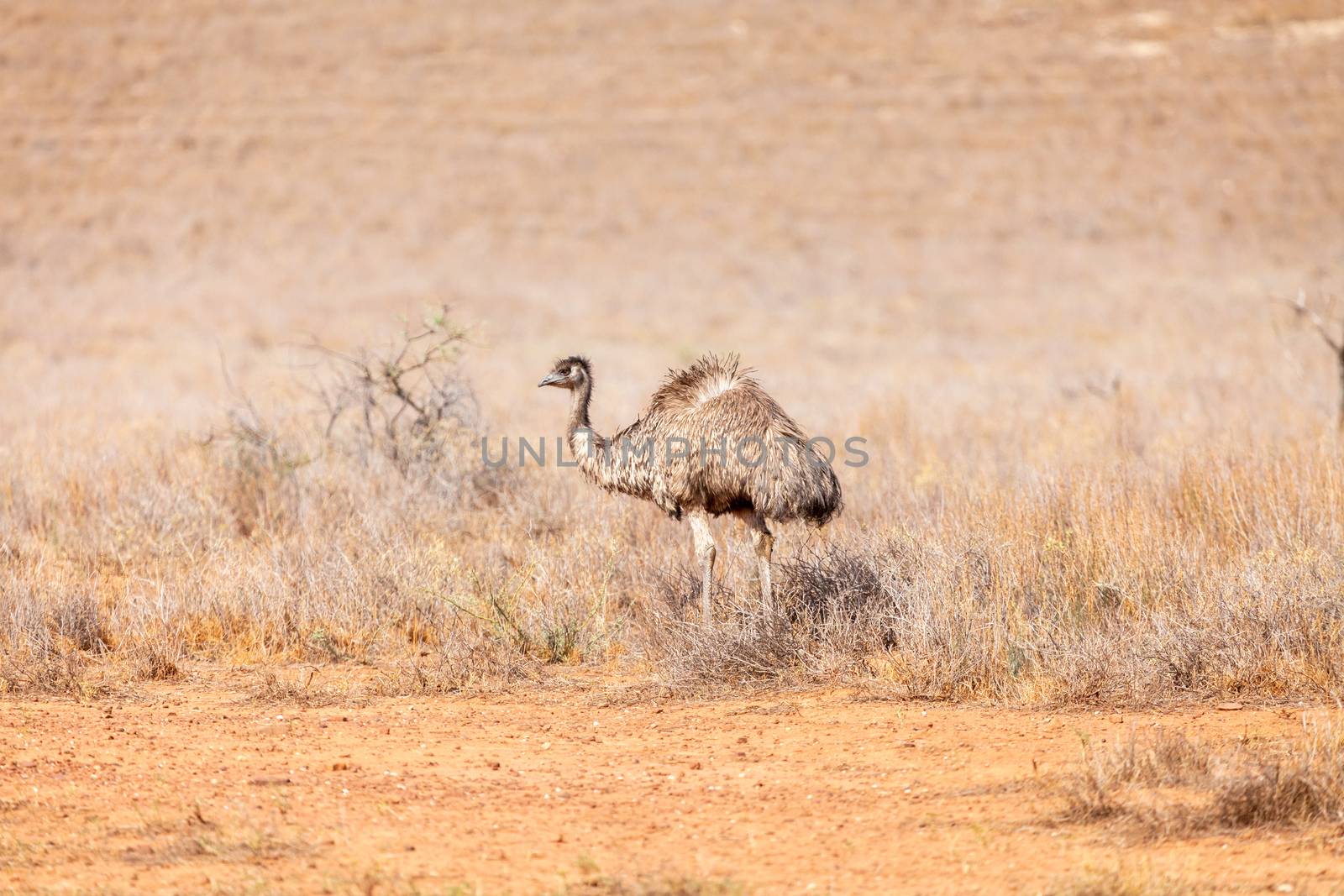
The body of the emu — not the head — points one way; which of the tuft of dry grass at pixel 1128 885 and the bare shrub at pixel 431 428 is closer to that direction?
the bare shrub

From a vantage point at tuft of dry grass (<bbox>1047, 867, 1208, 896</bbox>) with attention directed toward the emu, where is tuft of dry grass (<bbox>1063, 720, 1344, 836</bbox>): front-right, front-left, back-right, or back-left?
front-right

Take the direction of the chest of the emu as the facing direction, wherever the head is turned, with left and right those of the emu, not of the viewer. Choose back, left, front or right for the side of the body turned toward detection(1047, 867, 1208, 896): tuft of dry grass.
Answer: left

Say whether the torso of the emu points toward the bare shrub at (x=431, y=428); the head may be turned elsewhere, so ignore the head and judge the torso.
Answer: no

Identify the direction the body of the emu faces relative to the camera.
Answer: to the viewer's left

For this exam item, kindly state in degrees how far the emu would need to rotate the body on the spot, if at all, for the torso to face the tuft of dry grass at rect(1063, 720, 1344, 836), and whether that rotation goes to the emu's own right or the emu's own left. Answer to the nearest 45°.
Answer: approximately 135° to the emu's own left
